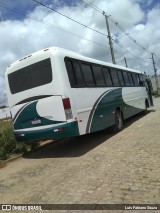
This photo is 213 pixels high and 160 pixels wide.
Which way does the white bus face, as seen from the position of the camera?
facing away from the viewer and to the right of the viewer
